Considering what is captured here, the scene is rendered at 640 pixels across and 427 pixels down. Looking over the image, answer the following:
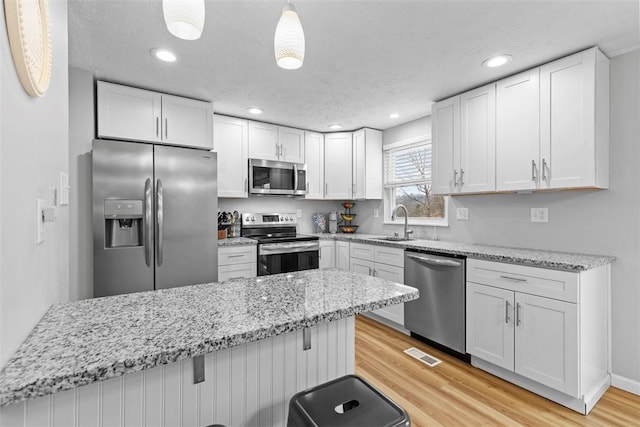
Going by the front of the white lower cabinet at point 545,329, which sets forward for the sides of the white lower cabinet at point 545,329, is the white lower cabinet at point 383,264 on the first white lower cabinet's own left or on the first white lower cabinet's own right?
on the first white lower cabinet's own right

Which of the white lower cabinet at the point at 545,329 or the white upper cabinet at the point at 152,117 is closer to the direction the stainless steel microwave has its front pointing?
the white lower cabinet

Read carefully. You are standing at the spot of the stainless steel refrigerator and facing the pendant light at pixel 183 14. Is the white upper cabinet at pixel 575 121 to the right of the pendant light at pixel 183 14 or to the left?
left

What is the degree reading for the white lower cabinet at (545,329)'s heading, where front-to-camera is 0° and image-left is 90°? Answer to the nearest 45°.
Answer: approximately 45°

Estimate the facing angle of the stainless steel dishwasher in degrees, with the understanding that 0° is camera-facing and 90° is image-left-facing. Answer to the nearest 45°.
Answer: approximately 45°

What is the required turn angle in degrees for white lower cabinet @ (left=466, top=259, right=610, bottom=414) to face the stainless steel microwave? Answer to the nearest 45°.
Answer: approximately 45° to its right

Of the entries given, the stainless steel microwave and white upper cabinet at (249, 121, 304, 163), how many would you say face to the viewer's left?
0

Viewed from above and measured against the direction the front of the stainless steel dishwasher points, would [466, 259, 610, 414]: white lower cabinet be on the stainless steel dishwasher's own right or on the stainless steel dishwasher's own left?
on the stainless steel dishwasher's own left

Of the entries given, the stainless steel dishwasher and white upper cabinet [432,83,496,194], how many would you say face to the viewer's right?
0

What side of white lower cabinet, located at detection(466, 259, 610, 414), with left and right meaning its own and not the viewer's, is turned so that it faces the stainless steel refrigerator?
front

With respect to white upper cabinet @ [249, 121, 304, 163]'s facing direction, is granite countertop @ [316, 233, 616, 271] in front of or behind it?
in front

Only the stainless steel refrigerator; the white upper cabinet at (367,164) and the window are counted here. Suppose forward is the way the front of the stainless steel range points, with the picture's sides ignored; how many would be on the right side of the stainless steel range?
1
